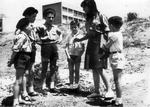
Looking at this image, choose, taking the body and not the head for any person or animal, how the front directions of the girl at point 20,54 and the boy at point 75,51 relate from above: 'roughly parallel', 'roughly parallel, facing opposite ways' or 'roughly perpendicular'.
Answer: roughly perpendicular

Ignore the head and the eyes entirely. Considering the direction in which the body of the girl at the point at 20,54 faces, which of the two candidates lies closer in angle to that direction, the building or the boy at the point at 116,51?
the boy

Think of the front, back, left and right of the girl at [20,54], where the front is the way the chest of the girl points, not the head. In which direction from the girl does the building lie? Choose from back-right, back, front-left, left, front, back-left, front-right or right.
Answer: left

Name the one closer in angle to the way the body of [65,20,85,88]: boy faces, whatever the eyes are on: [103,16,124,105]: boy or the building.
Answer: the boy

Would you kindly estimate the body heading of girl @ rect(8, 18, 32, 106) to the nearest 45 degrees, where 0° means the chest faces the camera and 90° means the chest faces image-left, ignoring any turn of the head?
approximately 270°

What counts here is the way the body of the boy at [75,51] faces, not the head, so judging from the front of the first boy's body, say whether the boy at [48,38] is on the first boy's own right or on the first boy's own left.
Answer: on the first boy's own right

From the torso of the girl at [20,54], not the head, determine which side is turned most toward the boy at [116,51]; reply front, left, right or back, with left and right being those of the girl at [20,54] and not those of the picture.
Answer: front

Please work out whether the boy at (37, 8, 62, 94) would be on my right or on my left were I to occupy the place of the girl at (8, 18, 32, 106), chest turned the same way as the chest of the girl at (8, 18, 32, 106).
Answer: on my left

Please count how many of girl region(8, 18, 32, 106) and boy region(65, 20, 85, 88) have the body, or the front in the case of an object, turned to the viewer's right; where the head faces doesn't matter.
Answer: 1
